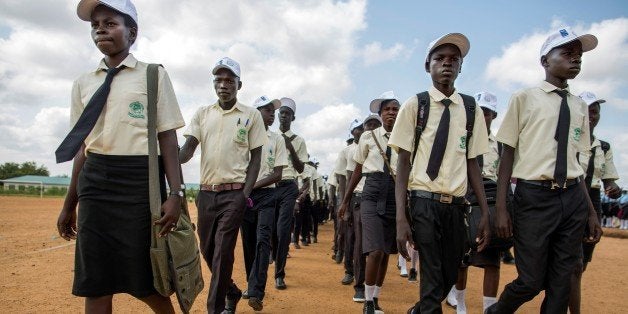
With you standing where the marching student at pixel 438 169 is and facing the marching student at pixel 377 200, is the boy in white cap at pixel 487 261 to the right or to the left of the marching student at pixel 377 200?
right

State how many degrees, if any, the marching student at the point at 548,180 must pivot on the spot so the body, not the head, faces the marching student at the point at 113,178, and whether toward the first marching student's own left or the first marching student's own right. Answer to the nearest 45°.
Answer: approximately 90° to the first marching student's own right

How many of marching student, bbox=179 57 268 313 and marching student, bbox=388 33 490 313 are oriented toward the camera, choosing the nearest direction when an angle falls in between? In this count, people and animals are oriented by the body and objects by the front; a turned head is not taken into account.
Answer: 2

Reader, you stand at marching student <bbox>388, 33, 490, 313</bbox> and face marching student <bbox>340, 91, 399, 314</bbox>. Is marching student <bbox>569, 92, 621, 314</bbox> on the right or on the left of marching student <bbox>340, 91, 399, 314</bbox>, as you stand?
right

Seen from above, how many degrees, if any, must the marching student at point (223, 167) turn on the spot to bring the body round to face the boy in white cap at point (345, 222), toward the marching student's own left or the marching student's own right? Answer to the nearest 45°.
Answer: approximately 135° to the marching student's own left

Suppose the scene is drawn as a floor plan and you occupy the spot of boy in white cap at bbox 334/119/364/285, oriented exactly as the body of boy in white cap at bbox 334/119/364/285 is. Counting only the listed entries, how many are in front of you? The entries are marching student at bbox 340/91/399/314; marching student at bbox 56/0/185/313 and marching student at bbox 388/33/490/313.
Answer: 3

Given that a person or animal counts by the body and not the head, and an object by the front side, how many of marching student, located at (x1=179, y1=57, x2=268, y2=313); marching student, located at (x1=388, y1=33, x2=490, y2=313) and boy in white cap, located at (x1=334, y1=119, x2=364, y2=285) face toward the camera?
3

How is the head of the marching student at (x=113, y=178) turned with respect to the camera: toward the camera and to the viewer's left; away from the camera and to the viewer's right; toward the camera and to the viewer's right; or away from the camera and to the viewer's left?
toward the camera and to the viewer's left
